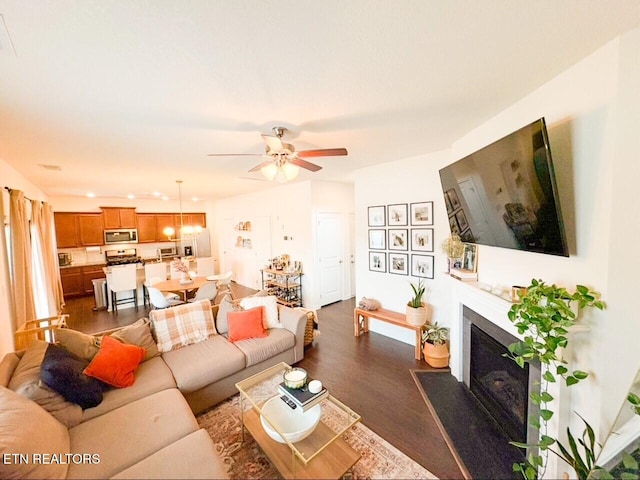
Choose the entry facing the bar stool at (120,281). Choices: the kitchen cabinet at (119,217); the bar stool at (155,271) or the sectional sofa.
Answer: the kitchen cabinet

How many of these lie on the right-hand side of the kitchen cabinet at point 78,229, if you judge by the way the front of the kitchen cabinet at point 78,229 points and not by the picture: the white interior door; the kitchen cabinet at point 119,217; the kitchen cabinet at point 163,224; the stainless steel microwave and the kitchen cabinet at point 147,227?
0

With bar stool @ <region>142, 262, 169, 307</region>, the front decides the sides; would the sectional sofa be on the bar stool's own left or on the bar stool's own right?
on the bar stool's own right

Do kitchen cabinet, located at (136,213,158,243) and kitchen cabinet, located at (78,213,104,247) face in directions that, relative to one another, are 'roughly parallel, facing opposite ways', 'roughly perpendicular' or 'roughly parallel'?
roughly parallel

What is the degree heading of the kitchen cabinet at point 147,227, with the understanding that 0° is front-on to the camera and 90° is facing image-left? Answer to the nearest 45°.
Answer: approximately 0°

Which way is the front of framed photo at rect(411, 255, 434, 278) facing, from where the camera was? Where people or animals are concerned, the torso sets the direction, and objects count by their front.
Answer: facing the viewer and to the left of the viewer

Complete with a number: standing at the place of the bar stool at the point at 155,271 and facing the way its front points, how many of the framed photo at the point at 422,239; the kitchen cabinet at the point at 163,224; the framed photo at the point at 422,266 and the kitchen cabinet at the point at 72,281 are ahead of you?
2

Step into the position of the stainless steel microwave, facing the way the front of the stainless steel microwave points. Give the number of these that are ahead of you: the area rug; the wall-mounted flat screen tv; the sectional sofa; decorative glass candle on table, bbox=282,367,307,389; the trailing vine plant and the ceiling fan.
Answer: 6

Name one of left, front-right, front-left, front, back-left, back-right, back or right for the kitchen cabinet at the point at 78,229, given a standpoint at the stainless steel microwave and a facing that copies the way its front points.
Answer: right

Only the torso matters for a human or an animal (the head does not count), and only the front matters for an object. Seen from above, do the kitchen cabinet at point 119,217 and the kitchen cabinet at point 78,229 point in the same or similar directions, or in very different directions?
same or similar directions

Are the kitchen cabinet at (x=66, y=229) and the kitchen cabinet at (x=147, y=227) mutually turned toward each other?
no

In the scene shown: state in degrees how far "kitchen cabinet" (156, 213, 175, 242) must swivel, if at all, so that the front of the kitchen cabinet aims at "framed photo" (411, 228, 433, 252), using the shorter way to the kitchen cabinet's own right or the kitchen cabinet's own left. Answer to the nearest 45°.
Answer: approximately 45° to the kitchen cabinet's own left

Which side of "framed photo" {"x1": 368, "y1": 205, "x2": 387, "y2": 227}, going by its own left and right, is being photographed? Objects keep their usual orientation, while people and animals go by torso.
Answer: front

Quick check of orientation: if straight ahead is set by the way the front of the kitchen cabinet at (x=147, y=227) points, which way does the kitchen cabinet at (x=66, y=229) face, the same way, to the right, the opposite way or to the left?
the same way

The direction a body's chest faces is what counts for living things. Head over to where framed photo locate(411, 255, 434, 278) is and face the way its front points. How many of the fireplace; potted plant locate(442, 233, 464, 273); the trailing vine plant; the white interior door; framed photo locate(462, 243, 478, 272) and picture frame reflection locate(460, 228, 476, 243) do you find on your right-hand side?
1

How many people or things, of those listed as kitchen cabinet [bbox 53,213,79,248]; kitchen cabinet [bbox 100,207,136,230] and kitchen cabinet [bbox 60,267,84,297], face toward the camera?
3

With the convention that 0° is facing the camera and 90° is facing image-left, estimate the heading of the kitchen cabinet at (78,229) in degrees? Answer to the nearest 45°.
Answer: approximately 0°

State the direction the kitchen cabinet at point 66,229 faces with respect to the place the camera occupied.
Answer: facing the viewer
